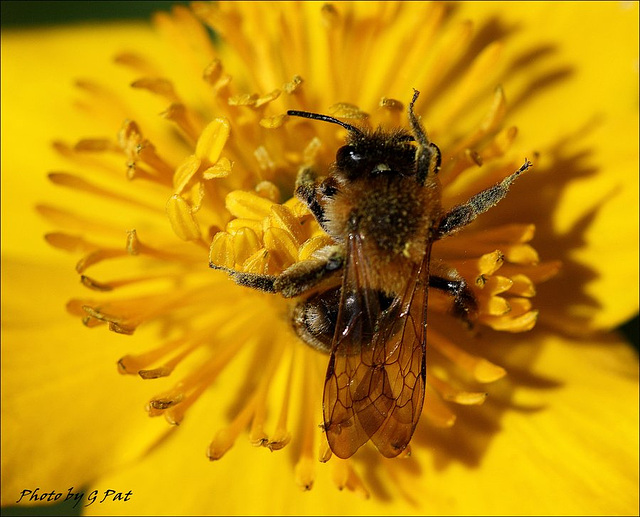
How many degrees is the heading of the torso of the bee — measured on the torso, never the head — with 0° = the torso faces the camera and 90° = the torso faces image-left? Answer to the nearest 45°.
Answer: approximately 180°
